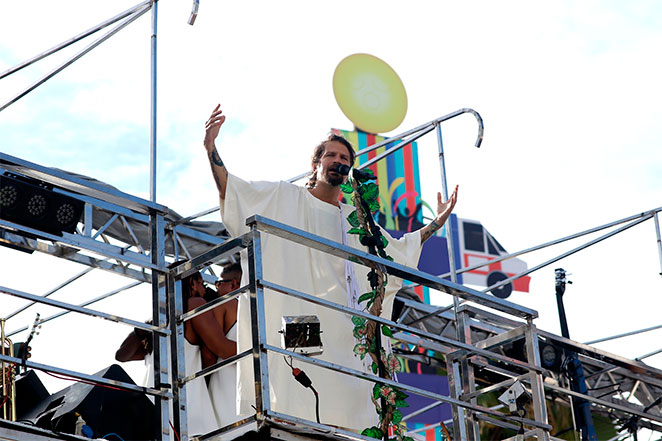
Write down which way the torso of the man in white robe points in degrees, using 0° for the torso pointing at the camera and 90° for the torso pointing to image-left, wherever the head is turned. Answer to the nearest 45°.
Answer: approximately 315°

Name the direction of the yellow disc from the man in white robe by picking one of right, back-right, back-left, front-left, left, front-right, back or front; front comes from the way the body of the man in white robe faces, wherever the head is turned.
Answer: back-left

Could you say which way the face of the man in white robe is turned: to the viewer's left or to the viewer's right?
to the viewer's right

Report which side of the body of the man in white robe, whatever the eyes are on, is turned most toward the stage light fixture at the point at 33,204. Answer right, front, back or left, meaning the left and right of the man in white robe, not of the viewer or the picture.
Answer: right
